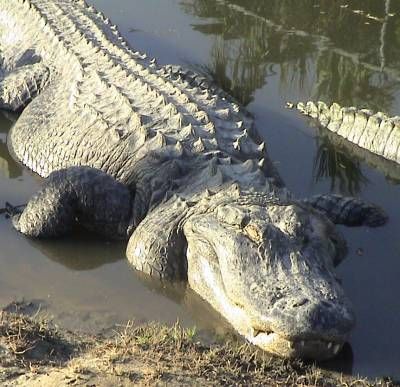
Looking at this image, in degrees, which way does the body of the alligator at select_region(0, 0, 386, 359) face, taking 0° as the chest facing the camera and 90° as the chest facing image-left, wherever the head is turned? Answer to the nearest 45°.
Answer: approximately 315°
